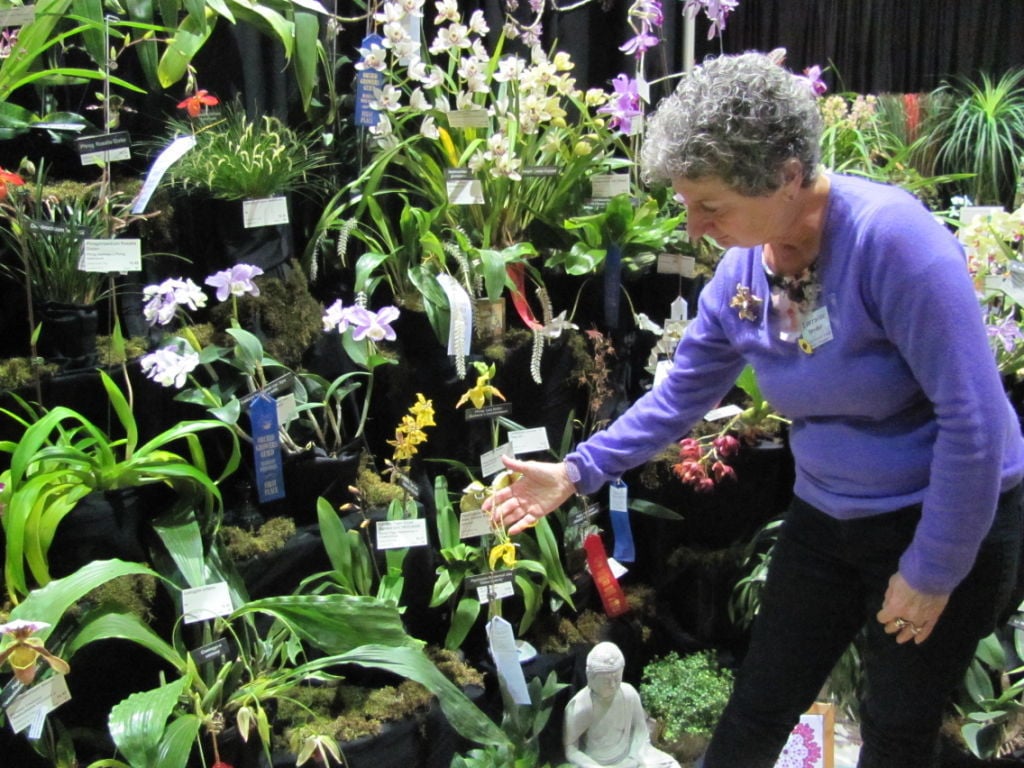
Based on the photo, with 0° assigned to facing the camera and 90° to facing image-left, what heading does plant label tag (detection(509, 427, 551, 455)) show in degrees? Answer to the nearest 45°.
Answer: approximately 0°

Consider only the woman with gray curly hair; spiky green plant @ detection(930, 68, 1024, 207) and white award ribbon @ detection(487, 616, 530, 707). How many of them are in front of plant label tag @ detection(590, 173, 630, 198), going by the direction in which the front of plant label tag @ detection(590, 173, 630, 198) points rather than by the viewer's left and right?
2
